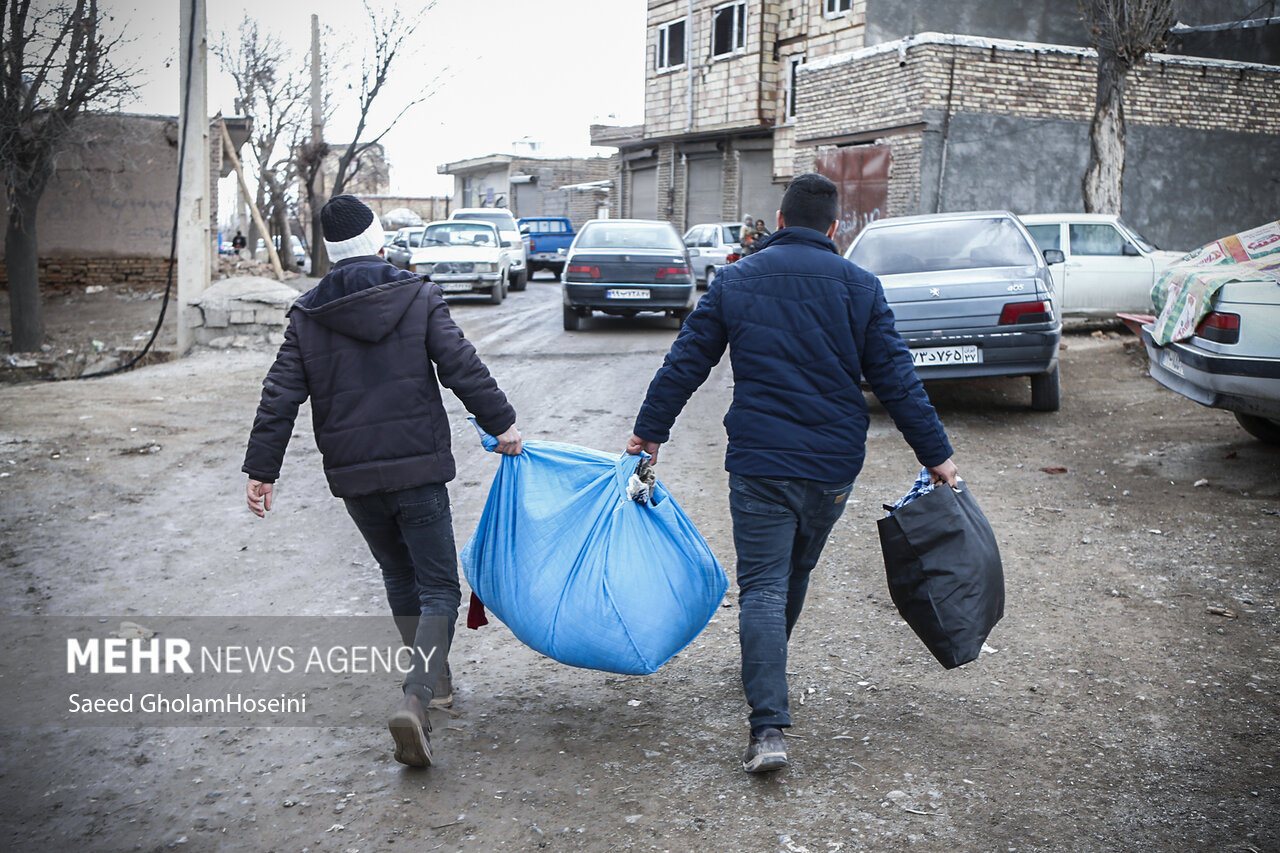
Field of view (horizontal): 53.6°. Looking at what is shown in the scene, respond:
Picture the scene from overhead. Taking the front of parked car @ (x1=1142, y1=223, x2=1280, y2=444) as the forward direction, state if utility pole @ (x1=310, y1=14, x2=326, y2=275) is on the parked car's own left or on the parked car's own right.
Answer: on the parked car's own left

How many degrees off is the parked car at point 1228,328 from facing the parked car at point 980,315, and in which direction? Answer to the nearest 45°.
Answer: approximately 90° to its left

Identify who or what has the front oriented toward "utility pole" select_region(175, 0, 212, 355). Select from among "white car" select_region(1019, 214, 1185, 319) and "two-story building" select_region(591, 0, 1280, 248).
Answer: the two-story building

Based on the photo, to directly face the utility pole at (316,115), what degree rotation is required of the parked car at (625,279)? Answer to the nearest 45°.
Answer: approximately 45° to its left

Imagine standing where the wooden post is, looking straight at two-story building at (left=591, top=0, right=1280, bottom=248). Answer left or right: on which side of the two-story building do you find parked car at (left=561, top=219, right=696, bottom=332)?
right

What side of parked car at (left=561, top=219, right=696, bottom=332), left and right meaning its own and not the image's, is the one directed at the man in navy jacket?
back

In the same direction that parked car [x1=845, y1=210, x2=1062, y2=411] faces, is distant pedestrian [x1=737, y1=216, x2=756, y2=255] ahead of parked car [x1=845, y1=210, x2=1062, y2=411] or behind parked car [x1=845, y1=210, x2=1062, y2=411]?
ahead

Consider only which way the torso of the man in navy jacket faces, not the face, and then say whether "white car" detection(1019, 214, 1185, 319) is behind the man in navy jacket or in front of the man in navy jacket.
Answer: in front

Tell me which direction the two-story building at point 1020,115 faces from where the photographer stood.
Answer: facing the viewer and to the left of the viewer

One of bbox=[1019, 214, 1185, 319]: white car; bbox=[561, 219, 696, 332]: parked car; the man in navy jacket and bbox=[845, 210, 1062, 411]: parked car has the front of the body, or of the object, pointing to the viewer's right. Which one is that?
the white car

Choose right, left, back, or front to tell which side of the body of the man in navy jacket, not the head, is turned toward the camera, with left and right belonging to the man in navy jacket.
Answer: back

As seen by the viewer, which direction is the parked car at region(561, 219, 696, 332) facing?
away from the camera
